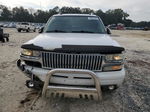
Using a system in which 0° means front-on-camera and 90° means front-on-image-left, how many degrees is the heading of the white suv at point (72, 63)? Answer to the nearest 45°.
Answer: approximately 0°
